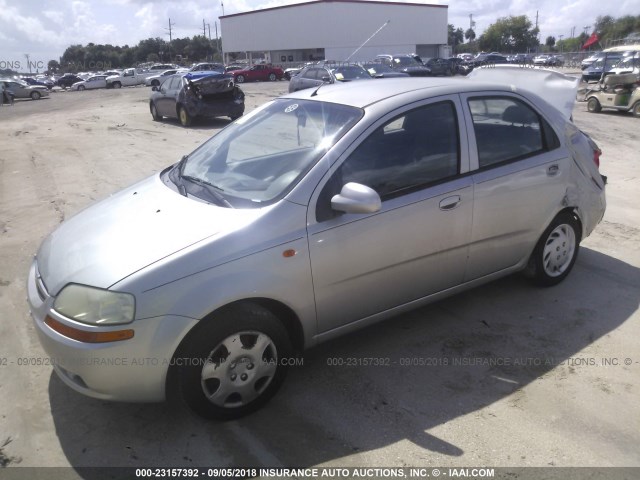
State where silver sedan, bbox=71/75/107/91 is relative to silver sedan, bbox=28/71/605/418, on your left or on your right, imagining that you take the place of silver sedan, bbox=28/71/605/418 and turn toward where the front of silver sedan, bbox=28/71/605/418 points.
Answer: on your right

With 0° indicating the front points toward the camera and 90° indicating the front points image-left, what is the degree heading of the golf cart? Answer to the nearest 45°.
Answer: approximately 90°

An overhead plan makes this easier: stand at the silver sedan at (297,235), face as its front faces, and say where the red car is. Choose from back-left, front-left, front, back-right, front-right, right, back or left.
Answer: back-right

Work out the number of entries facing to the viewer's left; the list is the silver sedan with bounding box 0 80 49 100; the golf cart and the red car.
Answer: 2

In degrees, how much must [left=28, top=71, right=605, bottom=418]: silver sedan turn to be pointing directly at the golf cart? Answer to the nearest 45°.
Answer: approximately 180°

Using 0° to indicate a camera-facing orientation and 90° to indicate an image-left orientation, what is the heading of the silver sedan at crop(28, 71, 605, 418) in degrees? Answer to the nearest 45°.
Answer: approximately 45°
